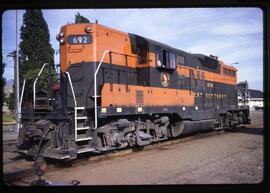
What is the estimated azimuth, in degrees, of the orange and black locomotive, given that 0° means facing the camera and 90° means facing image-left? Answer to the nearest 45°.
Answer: approximately 45°

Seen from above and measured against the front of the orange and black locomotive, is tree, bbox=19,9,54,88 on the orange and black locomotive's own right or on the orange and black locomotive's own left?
on the orange and black locomotive's own right
